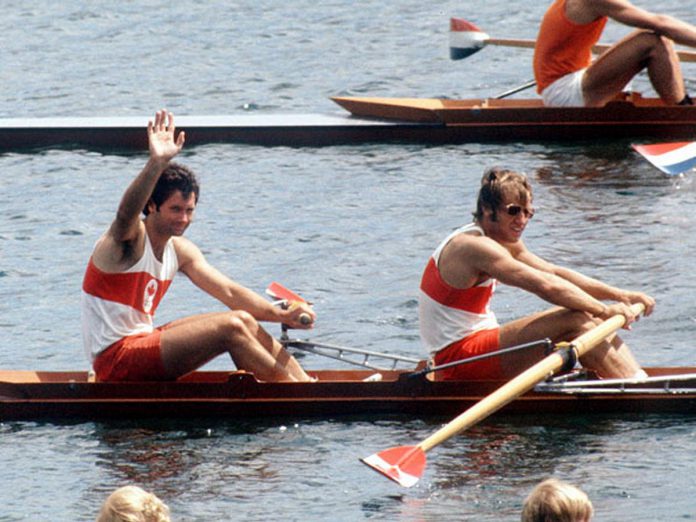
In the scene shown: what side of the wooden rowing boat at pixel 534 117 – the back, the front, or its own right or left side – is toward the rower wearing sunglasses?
left

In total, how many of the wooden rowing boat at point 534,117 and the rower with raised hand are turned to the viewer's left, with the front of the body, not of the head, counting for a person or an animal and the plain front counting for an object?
1

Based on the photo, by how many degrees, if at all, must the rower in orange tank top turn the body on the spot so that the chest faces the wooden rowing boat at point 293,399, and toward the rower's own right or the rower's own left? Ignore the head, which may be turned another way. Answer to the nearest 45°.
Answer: approximately 90° to the rower's own right

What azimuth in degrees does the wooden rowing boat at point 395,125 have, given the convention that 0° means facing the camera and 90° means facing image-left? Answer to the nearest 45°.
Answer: approximately 90°

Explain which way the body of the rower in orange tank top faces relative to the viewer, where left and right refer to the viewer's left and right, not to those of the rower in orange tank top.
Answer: facing to the right of the viewer

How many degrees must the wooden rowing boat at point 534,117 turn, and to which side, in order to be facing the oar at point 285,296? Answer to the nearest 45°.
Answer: approximately 90° to its left

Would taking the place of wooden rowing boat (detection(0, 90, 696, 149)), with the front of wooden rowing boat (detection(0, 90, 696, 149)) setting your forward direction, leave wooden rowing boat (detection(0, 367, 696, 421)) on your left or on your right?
on your left

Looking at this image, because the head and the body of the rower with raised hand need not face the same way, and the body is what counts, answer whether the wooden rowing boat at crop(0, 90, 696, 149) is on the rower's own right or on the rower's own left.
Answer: on the rower's own left
